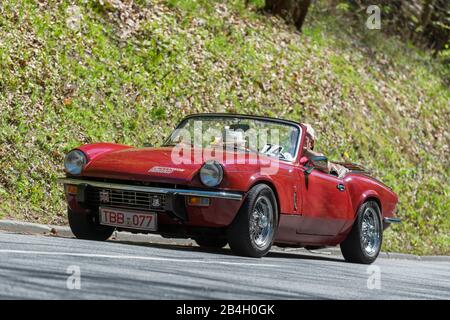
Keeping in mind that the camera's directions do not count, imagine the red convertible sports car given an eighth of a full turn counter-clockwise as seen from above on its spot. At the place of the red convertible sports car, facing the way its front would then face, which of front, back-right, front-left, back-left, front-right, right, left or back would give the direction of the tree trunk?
back

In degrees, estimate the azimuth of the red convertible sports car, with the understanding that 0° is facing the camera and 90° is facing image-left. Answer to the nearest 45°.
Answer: approximately 45°
